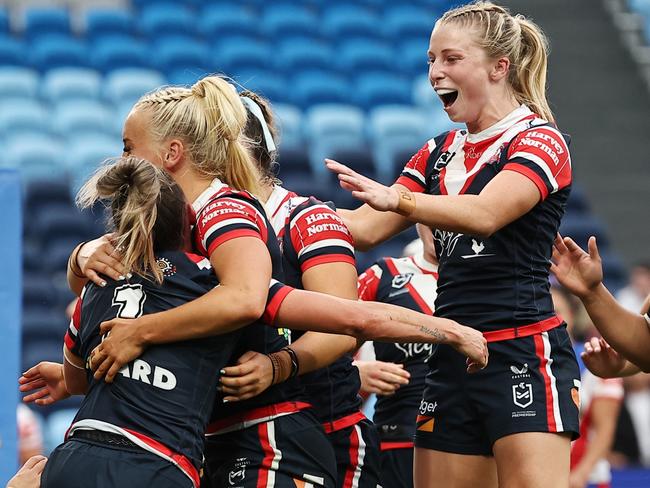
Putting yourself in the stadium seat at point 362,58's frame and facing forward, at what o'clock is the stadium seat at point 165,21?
the stadium seat at point 165,21 is roughly at 3 o'clock from the stadium seat at point 362,58.

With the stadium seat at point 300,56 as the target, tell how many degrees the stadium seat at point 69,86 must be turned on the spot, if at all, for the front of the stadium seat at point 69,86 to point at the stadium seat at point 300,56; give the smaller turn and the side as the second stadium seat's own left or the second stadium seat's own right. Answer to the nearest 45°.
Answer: approximately 90° to the second stadium seat's own left

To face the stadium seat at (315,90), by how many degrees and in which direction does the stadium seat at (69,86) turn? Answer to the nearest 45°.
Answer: approximately 90° to its left

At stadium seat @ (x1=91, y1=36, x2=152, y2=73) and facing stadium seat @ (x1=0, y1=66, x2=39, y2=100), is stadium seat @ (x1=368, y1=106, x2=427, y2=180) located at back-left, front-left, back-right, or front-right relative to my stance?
back-left

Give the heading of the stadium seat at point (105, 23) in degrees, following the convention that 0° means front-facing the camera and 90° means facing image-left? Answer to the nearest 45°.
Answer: approximately 0°

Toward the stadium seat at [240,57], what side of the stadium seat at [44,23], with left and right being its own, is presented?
left

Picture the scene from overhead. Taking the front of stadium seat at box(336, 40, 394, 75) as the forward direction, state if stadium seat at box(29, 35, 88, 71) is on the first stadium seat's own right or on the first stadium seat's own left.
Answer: on the first stadium seat's own right

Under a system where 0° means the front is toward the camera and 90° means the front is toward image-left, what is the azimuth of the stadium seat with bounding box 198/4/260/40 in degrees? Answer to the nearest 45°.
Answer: approximately 0°
